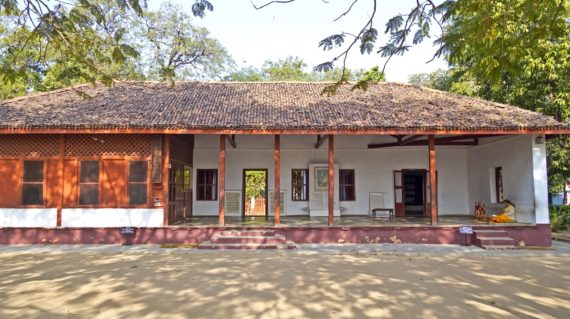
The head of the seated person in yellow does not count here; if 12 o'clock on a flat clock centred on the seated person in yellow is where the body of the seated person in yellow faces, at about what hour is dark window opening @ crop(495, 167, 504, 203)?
The dark window opening is roughly at 3 o'clock from the seated person in yellow.

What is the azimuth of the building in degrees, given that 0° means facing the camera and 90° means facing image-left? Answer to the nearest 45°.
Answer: approximately 0°

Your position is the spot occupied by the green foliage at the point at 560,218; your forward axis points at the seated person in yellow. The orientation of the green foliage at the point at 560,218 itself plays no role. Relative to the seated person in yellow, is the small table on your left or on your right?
right

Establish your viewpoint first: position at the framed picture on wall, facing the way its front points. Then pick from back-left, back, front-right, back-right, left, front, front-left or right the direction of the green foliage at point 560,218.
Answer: left

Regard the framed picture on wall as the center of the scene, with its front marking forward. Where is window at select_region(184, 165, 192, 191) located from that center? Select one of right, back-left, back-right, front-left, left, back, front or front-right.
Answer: right

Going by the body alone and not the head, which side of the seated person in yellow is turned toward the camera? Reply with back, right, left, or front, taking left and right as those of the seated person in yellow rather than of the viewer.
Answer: left

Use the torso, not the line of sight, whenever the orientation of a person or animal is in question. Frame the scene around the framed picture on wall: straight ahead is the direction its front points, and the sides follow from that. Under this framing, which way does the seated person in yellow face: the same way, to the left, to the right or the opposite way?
to the right

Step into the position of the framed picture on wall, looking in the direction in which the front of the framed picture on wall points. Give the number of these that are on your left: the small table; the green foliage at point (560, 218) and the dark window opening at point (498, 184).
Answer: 3
